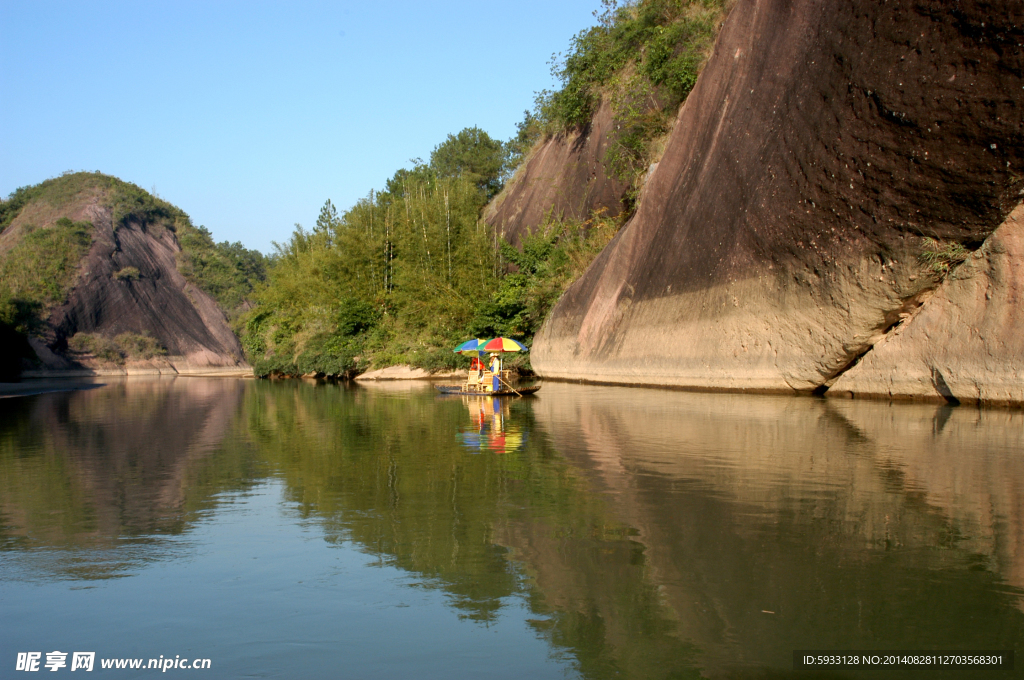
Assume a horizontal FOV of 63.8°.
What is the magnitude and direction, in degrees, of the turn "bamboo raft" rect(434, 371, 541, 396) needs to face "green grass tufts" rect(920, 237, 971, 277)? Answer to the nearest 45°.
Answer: approximately 135° to its left

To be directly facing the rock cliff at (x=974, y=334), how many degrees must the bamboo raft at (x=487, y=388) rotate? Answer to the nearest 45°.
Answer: approximately 135° to its left

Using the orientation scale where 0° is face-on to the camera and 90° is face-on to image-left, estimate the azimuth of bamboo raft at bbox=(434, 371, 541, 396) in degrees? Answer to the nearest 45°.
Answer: approximately 90°
